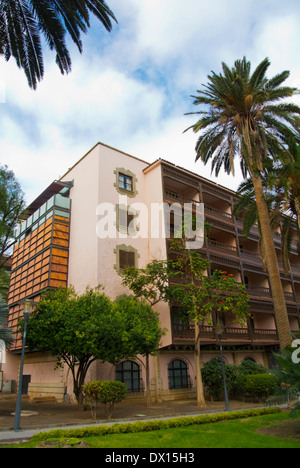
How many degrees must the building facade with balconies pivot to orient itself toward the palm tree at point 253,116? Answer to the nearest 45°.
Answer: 0° — it already faces it

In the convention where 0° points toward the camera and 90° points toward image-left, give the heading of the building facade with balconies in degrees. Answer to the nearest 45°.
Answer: approximately 315°

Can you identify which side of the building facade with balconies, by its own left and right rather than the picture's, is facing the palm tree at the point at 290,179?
front

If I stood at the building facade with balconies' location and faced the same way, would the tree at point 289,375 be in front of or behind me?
in front

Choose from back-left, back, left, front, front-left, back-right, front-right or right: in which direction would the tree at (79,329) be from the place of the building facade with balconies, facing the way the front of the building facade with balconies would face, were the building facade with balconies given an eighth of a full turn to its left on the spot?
right

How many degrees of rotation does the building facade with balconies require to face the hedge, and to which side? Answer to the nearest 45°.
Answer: approximately 45° to its right
